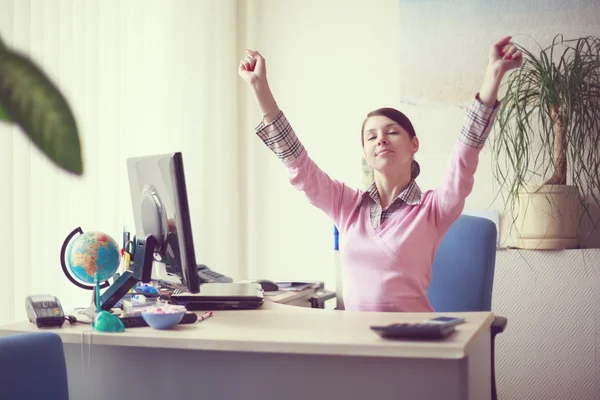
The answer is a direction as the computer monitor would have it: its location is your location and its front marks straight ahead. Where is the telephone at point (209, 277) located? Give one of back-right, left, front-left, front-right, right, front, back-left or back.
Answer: front-left

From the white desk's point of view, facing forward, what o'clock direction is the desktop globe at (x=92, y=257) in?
The desktop globe is roughly at 10 o'clock from the white desk.

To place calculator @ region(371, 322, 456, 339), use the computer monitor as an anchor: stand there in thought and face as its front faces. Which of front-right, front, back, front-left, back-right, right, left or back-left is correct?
right

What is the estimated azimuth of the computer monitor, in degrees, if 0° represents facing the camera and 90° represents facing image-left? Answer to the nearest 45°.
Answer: approximately 225°

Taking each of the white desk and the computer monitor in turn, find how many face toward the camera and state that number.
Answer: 0

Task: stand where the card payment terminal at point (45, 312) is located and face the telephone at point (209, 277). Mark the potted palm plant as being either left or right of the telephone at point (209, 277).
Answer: right

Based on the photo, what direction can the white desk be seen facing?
away from the camera
